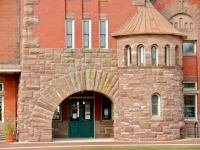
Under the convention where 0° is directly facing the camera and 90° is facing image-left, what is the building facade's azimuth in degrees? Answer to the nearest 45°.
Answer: approximately 0°
